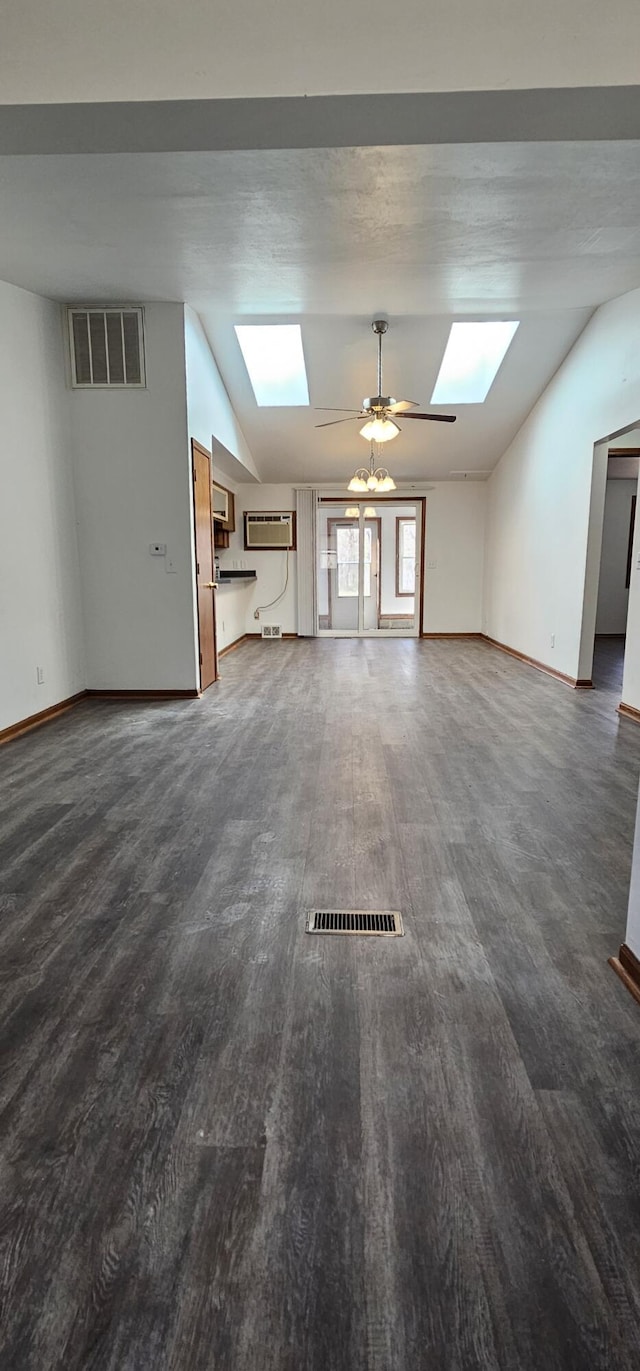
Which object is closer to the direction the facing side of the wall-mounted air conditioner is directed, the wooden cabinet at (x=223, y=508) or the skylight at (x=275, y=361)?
the skylight

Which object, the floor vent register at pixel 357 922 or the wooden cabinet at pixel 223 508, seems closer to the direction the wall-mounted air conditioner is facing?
the floor vent register

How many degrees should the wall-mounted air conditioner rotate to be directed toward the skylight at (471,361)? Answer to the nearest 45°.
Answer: approximately 45° to its left

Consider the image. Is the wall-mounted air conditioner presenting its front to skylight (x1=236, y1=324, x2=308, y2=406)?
yes

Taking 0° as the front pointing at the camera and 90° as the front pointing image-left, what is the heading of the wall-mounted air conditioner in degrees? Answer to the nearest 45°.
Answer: approximately 0°

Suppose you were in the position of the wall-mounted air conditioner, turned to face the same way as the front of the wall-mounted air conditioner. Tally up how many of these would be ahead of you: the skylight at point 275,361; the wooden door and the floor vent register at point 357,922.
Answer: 3

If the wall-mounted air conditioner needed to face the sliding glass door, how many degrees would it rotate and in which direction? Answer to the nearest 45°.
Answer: approximately 90° to its left

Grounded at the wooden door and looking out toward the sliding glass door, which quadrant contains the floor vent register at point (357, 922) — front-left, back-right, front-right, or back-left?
back-right

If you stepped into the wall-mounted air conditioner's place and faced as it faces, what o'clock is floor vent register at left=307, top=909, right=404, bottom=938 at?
The floor vent register is roughly at 12 o'clock from the wall-mounted air conditioner.

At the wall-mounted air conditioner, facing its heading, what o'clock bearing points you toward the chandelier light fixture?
The chandelier light fixture is roughly at 11 o'clock from the wall-mounted air conditioner.

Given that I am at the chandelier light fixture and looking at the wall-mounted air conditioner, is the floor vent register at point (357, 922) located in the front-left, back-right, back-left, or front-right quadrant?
back-left

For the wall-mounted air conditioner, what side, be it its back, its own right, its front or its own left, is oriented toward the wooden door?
front
